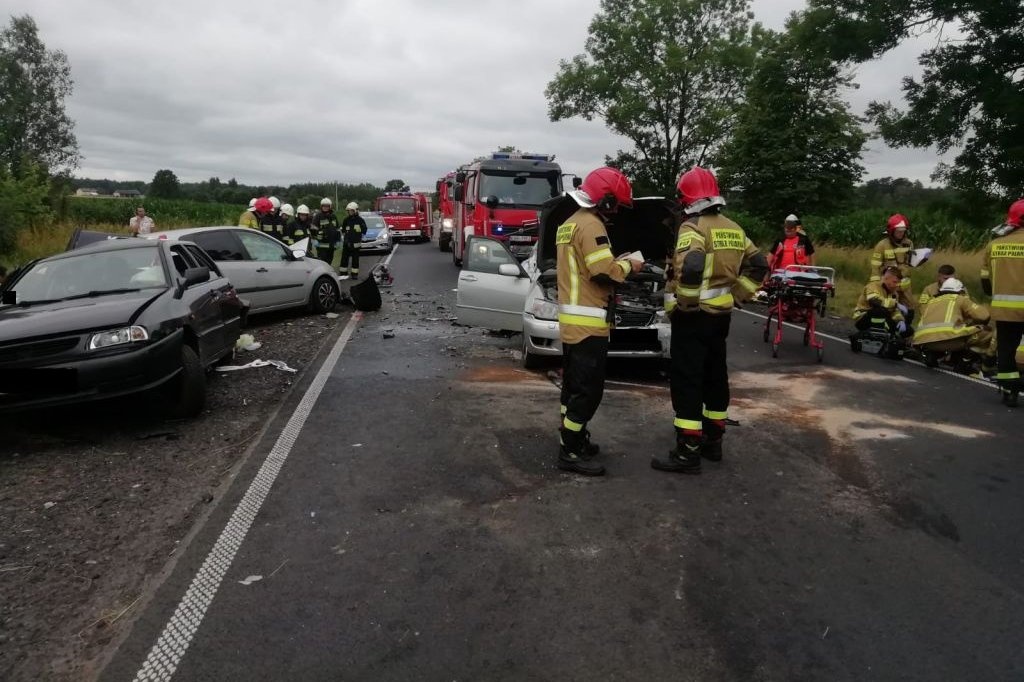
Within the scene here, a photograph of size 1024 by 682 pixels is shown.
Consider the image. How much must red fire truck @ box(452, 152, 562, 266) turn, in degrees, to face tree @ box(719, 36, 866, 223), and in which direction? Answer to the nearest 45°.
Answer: approximately 135° to its left

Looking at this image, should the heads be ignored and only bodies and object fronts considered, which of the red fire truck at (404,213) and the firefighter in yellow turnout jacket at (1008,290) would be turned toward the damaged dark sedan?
the red fire truck

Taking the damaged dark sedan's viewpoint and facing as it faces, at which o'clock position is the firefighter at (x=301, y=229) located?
The firefighter is roughly at 5 o'clock from the damaged dark sedan.

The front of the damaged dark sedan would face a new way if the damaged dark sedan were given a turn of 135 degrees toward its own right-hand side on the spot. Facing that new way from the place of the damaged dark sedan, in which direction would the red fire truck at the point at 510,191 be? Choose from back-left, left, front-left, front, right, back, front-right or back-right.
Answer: front-right
